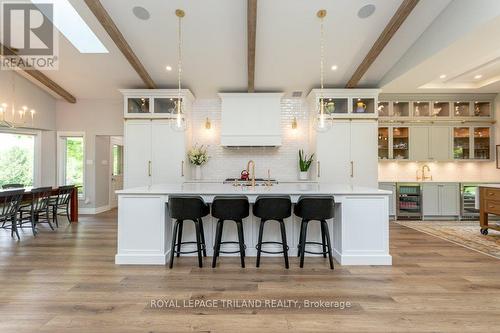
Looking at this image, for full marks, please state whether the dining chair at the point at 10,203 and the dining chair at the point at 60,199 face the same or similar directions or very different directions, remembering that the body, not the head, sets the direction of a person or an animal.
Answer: same or similar directions

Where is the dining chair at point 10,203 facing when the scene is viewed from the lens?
facing away from the viewer and to the left of the viewer

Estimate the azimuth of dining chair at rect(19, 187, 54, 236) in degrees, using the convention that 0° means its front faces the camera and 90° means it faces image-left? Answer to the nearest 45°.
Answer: approximately 135°

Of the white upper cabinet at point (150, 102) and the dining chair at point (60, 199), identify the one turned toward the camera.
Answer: the white upper cabinet

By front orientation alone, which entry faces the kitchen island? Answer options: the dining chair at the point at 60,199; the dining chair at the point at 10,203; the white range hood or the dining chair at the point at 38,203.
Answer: the white range hood

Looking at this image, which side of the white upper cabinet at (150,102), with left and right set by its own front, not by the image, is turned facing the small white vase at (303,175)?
left

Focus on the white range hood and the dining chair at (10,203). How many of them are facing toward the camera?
1

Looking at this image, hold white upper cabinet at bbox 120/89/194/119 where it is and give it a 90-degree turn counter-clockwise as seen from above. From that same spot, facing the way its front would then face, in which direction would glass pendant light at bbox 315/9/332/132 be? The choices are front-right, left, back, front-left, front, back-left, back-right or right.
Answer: front-right

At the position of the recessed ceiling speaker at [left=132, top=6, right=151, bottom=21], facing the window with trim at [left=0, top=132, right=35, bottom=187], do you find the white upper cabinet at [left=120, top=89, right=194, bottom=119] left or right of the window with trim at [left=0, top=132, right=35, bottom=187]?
right

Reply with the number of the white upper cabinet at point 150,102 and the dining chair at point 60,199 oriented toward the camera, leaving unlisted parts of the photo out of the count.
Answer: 1

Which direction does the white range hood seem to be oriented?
toward the camera

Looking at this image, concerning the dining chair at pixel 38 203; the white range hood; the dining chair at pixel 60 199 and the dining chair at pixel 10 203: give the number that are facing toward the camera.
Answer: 1
